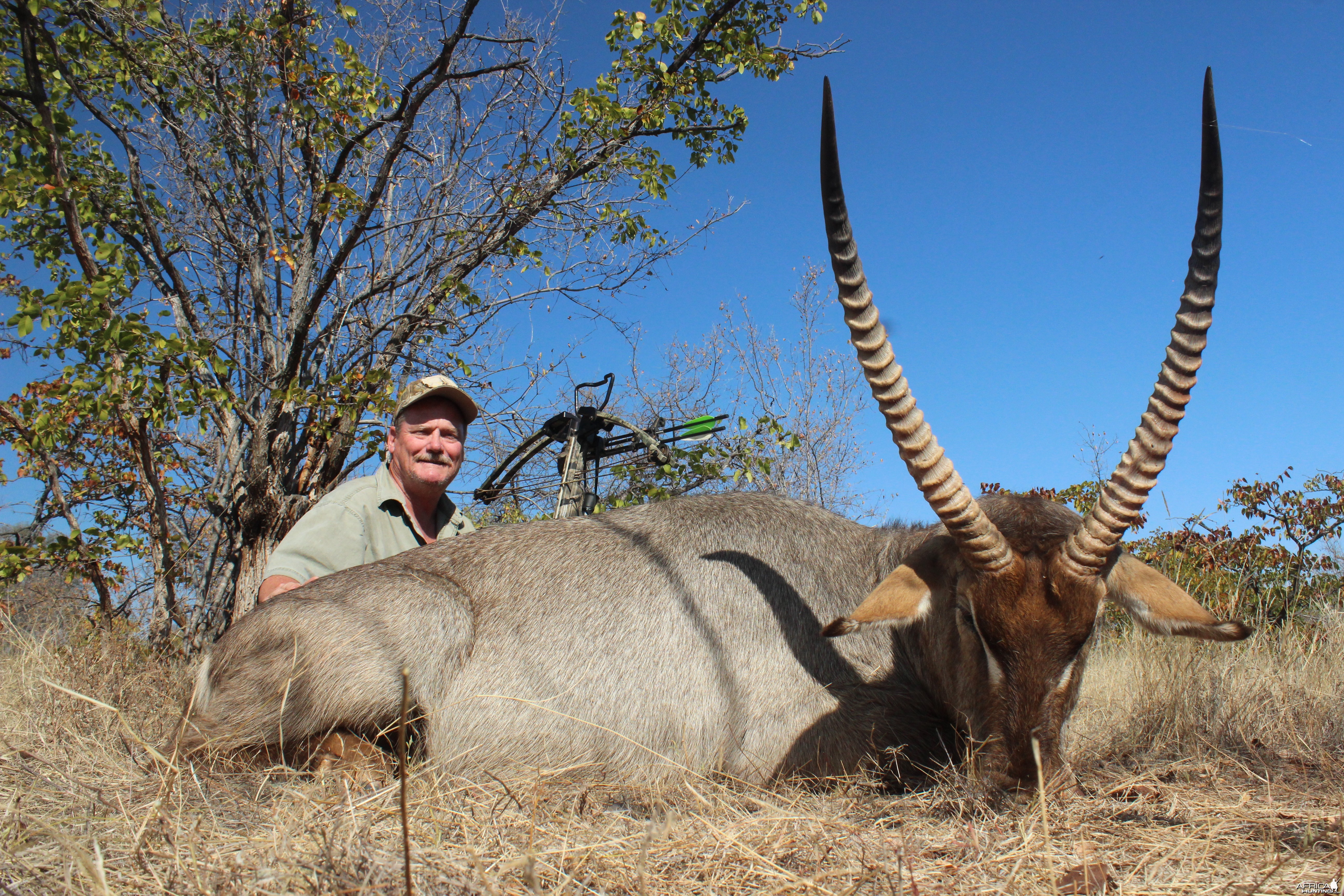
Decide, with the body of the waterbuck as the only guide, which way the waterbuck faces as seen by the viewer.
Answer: to the viewer's right

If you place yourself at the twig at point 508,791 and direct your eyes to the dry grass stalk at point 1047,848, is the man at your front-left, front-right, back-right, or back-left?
back-left

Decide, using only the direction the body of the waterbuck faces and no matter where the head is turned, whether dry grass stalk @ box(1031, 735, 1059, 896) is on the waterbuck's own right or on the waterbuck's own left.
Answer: on the waterbuck's own right

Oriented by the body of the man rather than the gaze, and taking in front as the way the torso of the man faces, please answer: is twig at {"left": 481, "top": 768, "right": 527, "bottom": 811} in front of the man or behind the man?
in front

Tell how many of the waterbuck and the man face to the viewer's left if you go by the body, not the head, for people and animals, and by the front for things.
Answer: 0

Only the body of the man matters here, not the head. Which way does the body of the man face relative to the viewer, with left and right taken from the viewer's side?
facing the viewer and to the right of the viewer
